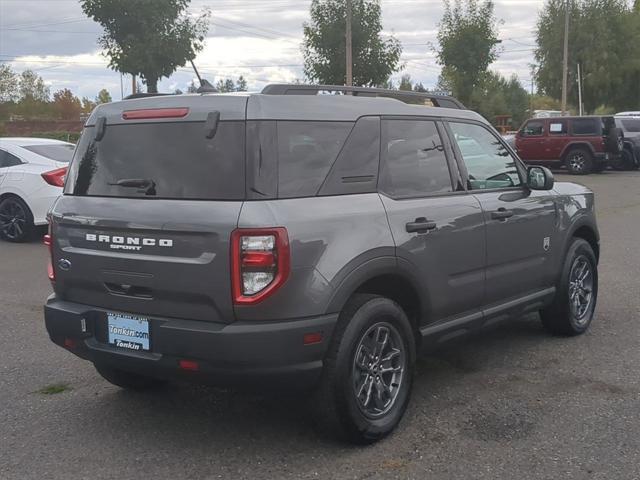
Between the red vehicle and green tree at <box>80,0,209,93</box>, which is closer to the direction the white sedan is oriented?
the green tree

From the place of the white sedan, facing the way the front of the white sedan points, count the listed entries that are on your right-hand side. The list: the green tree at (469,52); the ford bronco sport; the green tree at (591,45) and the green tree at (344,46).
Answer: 3

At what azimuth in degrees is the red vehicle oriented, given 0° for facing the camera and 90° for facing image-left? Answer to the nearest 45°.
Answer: approximately 135°

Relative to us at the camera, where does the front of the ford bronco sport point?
facing away from the viewer and to the right of the viewer

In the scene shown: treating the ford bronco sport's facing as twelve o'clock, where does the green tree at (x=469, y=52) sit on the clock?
The green tree is roughly at 11 o'clock from the ford bronco sport.

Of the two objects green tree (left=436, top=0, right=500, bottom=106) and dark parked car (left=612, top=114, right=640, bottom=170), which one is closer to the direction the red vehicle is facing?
the green tree

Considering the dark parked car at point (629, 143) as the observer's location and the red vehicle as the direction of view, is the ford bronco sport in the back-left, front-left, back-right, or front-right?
front-left

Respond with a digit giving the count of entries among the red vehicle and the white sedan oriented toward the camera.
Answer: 0

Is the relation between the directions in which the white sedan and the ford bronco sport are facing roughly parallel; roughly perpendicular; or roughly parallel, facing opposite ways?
roughly perpendicular

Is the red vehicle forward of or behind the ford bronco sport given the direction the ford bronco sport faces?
forward

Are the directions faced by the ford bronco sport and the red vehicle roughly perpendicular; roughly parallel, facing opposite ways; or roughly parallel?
roughly perpendicular

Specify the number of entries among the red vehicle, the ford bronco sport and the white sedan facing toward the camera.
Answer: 0

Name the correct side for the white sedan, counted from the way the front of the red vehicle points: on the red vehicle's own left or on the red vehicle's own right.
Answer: on the red vehicle's own left

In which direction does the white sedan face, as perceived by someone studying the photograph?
facing away from the viewer and to the left of the viewer

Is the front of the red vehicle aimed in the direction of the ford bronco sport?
no
